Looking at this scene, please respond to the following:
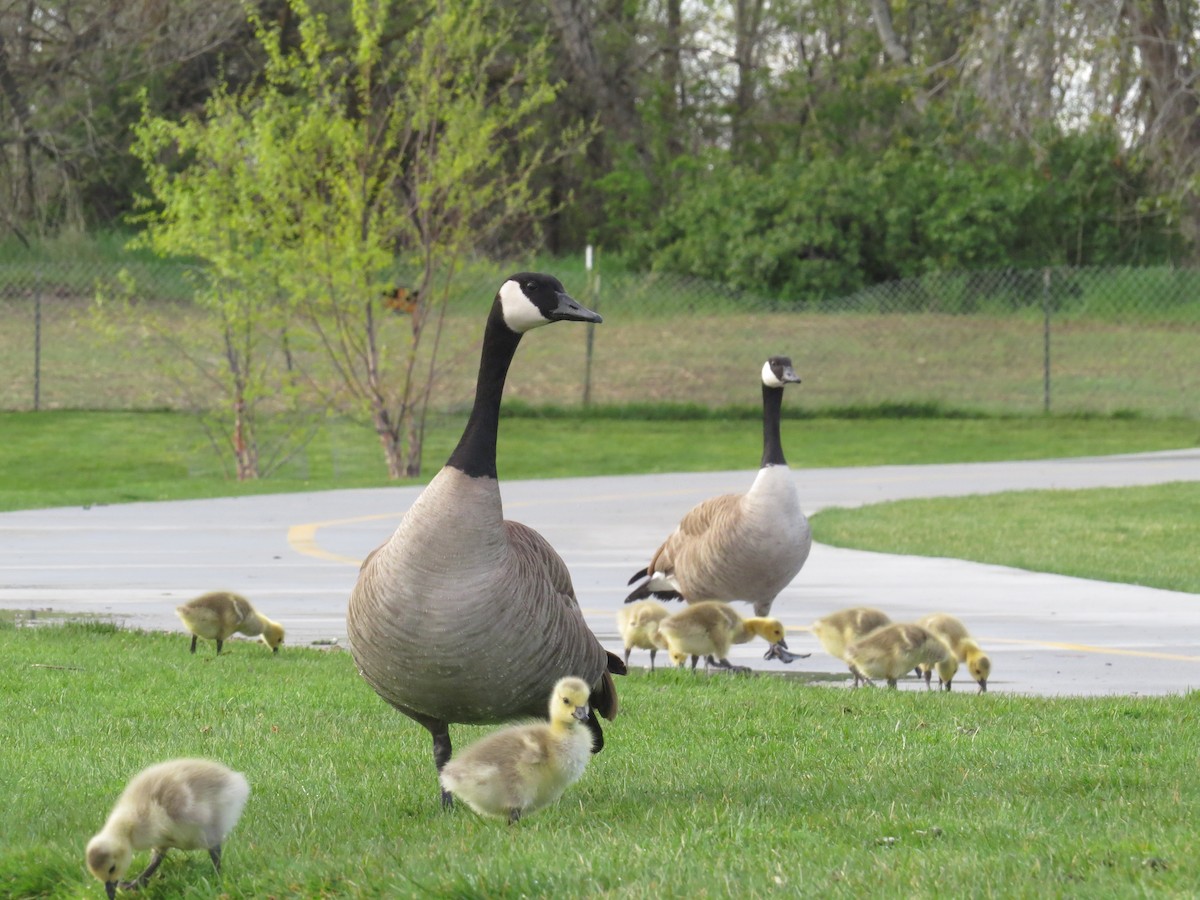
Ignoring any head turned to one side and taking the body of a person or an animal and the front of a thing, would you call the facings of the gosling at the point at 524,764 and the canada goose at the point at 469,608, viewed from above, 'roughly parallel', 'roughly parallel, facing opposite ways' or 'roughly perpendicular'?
roughly perpendicular

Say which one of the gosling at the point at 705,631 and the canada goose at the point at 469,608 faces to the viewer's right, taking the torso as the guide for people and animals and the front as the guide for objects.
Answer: the gosling

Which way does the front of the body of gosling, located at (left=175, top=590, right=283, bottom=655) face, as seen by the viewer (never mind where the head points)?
to the viewer's right

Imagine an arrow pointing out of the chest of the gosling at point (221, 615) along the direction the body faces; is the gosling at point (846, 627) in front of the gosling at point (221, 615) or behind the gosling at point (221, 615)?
in front

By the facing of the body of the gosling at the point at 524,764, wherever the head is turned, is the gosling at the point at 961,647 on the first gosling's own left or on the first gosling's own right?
on the first gosling's own left

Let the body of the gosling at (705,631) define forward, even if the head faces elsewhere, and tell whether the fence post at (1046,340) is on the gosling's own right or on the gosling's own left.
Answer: on the gosling's own left

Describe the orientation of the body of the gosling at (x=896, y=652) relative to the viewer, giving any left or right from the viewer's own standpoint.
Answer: facing to the right of the viewer

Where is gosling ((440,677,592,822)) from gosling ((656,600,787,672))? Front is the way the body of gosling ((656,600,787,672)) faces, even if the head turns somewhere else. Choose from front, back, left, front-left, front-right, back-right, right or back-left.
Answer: right

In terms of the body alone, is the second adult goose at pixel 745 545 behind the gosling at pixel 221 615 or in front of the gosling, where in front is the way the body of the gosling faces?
in front

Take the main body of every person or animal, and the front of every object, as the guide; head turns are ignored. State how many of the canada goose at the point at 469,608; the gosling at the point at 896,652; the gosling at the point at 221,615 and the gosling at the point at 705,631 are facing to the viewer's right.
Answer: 3

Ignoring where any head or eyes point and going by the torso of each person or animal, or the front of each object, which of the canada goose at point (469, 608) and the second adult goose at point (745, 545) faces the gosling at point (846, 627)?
the second adult goose

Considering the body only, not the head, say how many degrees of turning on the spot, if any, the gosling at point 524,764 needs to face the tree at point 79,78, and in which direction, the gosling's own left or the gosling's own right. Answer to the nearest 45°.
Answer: approximately 135° to the gosling's own left

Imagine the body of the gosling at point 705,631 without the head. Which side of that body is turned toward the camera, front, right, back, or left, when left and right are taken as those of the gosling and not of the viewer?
right

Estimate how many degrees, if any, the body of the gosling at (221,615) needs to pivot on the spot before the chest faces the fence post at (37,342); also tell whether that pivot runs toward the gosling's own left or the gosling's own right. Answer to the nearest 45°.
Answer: approximately 90° to the gosling's own left

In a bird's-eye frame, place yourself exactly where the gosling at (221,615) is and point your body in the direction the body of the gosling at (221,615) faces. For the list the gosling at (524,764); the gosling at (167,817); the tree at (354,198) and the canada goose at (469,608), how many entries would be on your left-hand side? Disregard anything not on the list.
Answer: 1

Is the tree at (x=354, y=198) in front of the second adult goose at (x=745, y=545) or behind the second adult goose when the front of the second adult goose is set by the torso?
behind
